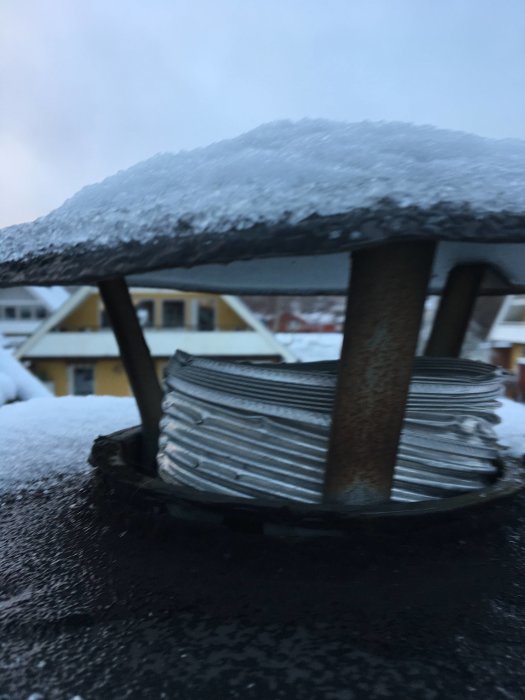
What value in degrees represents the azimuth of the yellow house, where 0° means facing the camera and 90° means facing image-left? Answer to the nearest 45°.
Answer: approximately 0°
